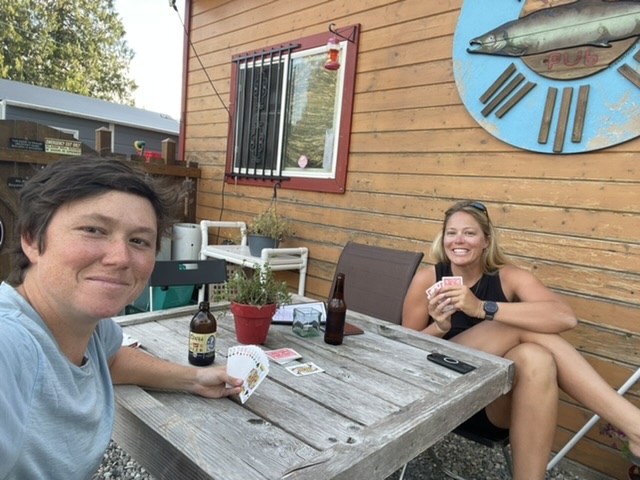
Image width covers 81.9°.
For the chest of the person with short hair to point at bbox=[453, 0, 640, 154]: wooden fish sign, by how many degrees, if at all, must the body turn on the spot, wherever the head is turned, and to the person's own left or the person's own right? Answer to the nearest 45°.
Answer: approximately 45° to the person's own left

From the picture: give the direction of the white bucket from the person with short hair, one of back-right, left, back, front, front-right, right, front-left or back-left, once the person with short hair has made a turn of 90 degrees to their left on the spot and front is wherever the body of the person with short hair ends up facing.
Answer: front-left

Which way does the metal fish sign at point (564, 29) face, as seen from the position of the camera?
facing to the left of the viewer

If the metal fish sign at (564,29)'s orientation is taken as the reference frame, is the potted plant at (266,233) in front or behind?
in front

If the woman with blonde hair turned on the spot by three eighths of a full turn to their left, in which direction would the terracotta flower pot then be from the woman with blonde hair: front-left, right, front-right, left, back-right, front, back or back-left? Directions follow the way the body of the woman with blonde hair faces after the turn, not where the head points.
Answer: back

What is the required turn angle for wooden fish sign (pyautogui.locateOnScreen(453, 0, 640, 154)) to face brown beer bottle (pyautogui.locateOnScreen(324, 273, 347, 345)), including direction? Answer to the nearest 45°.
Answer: approximately 45° to its right

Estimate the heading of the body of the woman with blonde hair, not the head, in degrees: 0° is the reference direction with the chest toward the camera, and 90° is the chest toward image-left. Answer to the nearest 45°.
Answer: approximately 0°
